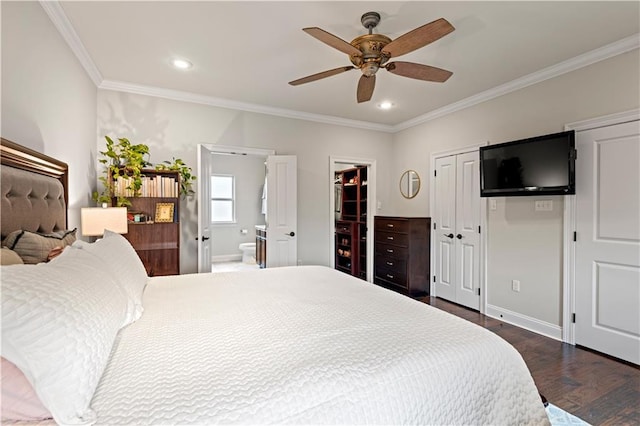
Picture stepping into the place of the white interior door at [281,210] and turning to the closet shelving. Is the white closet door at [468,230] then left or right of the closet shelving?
right

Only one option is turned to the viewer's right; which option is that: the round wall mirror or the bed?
the bed

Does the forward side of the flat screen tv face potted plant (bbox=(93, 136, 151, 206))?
yes

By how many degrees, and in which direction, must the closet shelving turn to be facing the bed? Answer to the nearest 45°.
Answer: approximately 45° to its left

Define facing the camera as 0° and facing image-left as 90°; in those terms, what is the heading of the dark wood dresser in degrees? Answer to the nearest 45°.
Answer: approximately 45°

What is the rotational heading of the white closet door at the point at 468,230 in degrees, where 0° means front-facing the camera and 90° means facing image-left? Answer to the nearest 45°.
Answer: approximately 45°

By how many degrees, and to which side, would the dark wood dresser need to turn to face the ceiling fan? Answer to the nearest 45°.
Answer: approximately 45° to its left

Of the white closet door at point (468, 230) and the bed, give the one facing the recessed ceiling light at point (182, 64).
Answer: the white closet door

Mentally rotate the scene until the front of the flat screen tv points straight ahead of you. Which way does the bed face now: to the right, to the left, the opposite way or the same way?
the opposite way

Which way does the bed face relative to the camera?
to the viewer's right

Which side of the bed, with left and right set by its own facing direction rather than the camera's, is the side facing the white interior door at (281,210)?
left
